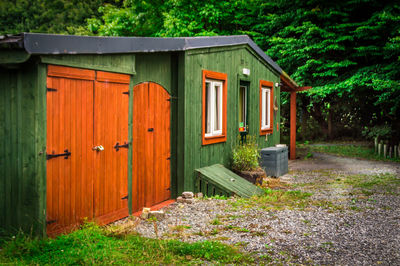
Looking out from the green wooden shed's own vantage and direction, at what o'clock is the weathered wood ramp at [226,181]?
The weathered wood ramp is roughly at 9 o'clock from the green wooden shed.

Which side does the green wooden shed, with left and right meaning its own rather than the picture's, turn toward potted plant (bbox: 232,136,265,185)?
left

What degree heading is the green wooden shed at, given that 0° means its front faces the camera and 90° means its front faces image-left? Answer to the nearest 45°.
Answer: approximately 315°
